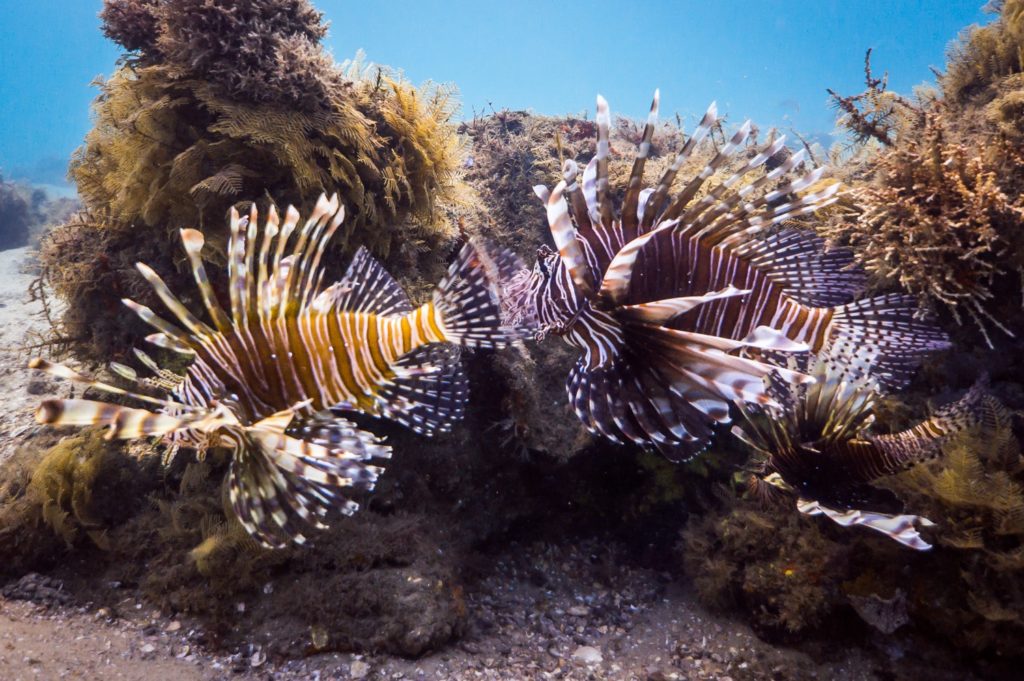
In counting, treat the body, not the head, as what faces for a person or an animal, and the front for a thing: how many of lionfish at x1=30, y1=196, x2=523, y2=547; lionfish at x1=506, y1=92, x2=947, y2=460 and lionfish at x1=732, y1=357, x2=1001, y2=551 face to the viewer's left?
3

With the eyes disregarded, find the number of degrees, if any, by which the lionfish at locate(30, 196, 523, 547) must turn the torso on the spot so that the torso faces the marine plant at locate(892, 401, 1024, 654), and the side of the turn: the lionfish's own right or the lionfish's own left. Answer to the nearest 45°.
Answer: approximately 180°

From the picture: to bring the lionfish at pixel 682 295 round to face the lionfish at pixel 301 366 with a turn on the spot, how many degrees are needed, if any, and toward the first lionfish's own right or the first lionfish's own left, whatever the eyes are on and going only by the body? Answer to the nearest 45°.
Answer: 0° — it already faces it

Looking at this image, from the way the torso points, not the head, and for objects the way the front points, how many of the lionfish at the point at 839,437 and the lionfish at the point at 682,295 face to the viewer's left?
2

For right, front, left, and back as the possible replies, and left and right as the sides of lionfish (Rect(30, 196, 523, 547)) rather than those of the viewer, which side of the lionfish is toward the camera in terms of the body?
left

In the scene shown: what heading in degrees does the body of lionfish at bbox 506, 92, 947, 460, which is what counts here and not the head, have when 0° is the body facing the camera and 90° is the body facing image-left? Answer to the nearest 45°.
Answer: approximately 90°

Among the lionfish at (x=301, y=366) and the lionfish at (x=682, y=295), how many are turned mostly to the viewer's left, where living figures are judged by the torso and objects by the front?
2

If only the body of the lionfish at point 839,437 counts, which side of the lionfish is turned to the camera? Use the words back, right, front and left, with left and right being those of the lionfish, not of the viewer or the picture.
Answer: left
